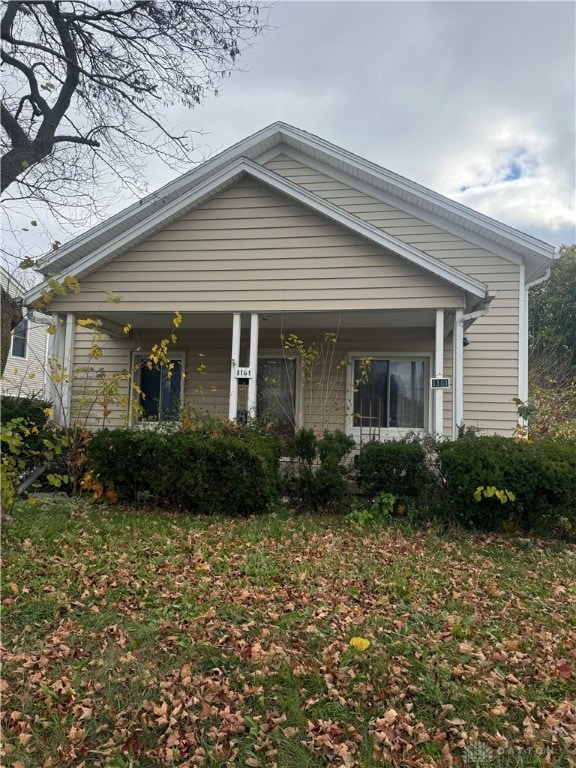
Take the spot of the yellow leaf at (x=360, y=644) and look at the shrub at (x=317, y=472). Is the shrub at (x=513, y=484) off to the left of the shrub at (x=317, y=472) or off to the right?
right

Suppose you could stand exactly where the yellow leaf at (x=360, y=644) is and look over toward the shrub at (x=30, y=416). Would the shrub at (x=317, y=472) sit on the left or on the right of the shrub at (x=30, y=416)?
right

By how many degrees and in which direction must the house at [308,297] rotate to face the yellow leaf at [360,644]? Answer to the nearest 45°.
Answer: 0° — it already faces it

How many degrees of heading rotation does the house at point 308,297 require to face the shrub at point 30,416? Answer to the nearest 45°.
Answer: approximately 90° to its right

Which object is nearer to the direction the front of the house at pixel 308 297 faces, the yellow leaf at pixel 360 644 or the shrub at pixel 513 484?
the yellow leaf

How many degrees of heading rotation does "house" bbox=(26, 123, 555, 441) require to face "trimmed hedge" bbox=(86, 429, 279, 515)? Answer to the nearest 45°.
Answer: approximately 45° to its right

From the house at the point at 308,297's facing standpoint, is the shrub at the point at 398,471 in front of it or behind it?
in front

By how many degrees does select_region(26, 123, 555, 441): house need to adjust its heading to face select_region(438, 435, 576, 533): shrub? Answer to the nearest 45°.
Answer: approximately 45° to its left

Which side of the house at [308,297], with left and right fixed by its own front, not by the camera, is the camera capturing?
front
